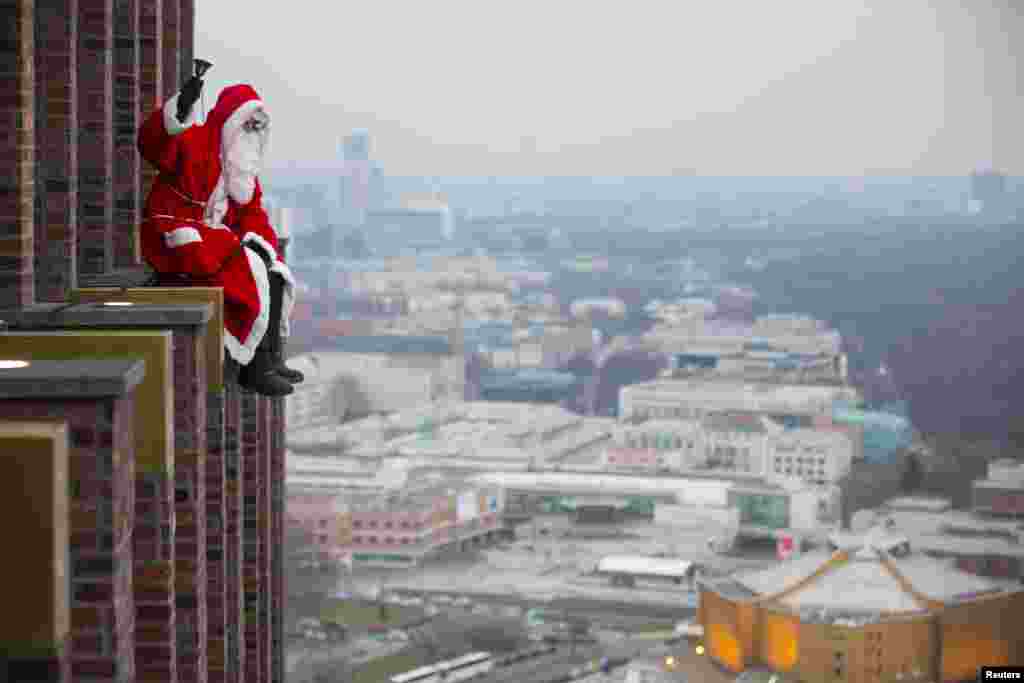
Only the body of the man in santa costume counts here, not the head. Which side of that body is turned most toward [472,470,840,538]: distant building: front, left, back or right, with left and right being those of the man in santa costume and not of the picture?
left

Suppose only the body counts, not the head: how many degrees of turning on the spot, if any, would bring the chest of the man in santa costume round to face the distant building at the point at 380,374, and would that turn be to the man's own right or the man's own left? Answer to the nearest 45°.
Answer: approximately 90° to the man's own left

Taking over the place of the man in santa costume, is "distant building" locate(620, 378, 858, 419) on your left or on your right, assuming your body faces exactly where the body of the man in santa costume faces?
on your left

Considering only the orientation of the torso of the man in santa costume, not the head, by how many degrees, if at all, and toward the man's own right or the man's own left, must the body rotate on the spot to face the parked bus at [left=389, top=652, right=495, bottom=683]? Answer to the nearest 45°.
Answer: approximately 90° to the man's own left

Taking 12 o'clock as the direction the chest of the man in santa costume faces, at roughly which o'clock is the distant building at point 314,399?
The distant building is roughly at 9 o'clock from the man in santa costume.

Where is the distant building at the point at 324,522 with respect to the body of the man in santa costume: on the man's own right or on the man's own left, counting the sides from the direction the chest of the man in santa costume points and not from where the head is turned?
on the man's own left

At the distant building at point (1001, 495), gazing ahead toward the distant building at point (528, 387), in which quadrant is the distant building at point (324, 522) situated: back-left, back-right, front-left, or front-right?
front-left

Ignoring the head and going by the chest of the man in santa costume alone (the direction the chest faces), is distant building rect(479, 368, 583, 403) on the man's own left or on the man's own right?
on the man's own left

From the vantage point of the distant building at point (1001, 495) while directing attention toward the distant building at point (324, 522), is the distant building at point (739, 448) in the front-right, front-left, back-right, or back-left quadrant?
front-right

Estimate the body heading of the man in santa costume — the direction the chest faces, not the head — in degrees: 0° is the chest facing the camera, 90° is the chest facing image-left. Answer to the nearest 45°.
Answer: approximately 270°

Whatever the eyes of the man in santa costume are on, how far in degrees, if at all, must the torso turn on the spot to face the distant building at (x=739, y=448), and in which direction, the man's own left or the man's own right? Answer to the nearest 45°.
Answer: approximately 90° to the man's own left

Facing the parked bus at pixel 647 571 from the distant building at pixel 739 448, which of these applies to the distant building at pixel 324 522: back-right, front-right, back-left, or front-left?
front-right
